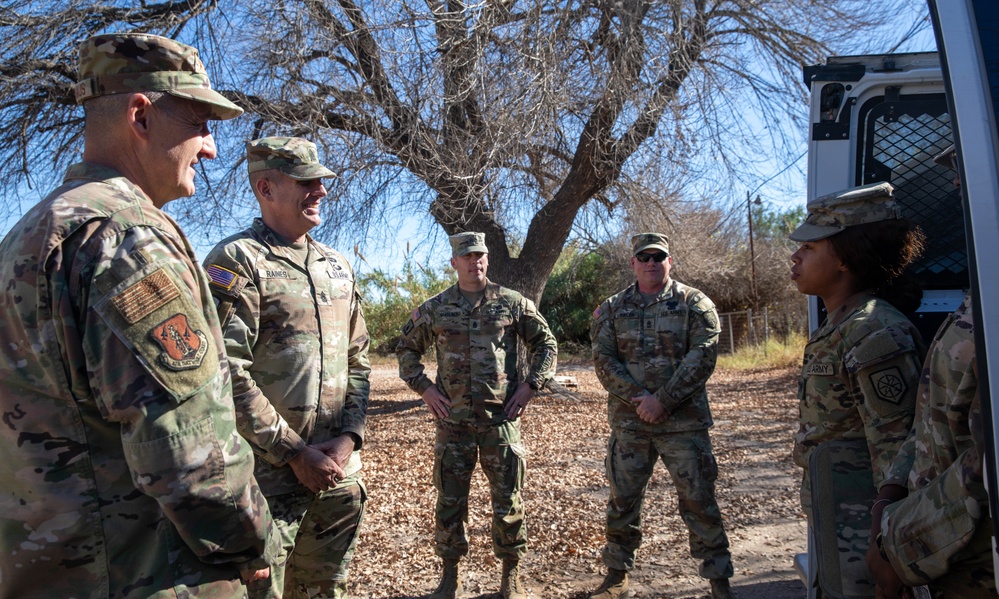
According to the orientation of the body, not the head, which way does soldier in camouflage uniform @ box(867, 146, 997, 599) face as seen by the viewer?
to the viewer's left

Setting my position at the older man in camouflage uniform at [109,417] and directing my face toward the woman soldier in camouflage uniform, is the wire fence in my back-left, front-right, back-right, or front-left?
front-left

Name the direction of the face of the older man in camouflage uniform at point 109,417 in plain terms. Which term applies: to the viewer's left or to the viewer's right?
to the viewer's right

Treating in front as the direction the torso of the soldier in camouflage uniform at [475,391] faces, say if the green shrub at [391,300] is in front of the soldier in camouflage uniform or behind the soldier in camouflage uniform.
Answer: behind

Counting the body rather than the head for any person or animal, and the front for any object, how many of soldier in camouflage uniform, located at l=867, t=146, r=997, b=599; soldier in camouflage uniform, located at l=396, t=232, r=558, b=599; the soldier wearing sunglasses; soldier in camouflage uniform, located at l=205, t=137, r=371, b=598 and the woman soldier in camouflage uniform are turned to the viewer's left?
2

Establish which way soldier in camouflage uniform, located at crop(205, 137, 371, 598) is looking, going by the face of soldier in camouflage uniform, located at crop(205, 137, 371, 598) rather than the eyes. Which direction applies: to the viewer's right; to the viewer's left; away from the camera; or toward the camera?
to the viewer's right

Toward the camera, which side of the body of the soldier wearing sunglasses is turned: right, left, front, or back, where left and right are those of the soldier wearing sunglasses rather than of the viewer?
front

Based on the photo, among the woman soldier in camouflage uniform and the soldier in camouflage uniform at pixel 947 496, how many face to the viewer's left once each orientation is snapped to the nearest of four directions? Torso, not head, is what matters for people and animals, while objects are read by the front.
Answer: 2

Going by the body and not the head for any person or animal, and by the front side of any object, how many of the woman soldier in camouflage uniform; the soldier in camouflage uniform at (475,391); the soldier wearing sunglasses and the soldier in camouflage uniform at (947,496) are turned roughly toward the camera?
2

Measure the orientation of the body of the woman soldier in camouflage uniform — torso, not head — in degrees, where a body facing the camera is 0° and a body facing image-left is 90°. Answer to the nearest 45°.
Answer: approximately 90°

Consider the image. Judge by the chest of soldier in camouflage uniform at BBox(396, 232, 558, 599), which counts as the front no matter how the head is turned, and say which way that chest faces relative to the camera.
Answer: toward the camera

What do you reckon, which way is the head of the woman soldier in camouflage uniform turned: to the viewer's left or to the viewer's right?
to the viewer's left

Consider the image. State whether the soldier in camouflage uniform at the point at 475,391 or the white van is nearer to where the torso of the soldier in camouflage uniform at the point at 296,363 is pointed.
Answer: the white van

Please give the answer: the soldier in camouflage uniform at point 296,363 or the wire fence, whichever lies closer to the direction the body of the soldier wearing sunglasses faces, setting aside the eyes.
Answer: the soldier in camouflage uniform

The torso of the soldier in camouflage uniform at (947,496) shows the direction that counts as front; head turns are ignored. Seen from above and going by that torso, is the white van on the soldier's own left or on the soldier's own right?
on the soldier's own right
